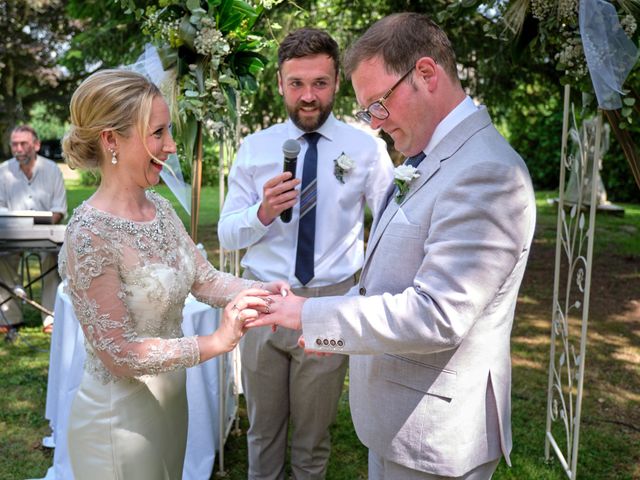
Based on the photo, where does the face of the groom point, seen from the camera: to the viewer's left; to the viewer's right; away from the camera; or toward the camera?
to the viewer's left

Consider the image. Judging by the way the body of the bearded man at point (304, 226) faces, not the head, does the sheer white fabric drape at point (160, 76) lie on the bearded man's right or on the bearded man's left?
on the bearded man's right

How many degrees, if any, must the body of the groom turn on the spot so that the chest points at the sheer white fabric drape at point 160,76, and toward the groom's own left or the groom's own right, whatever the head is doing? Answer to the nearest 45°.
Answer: approximately 45° to the groom's own right

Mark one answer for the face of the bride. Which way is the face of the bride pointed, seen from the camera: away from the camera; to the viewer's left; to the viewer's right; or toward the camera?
to the viewer's right

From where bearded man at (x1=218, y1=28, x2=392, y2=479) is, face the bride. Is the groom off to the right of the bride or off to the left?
left

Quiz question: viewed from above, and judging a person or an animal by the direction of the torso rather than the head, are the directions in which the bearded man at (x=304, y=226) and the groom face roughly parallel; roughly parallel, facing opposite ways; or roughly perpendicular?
roughly perpendicular

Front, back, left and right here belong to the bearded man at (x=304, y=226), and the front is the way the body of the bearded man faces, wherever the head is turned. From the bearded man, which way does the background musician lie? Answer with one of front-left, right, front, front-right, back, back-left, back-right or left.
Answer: back-right

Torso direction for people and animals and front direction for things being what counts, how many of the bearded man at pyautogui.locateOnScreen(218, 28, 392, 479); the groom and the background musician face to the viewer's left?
1

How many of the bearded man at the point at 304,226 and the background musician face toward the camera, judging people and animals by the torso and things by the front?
2

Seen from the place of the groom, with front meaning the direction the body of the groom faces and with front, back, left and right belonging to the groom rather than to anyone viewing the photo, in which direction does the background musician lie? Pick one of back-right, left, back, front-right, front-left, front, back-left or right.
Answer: front-right

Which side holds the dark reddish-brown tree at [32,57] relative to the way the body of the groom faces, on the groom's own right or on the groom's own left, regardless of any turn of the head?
on the groom's own right

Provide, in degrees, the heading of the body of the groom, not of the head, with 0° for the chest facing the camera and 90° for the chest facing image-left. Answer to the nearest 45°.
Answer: approximately 90°
